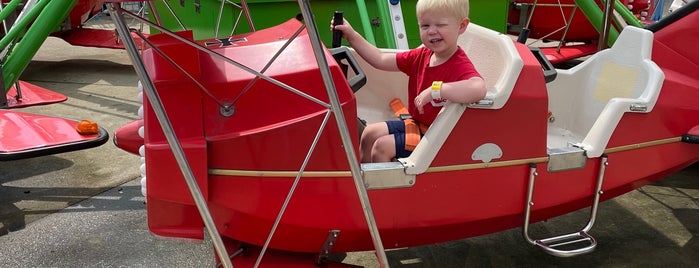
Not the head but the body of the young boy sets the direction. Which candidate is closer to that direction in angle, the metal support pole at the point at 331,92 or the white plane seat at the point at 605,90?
the metal support pole

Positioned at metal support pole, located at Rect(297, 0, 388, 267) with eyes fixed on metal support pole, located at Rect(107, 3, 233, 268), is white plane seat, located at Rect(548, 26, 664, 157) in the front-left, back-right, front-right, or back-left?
back-right

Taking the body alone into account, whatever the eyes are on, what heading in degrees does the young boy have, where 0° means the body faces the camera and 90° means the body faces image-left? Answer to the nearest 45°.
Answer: approximately 45°

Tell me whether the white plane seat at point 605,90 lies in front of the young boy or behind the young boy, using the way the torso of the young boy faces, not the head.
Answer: behind

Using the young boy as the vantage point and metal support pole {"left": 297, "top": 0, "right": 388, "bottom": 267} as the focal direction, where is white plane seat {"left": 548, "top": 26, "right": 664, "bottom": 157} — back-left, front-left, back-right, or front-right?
back-left
